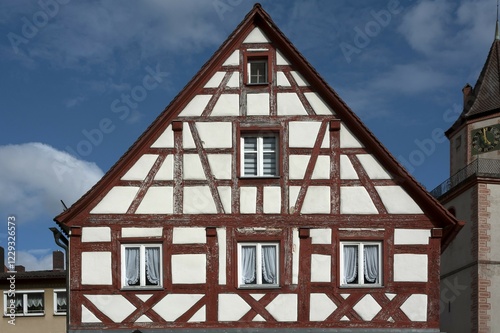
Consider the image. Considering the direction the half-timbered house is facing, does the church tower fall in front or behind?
behind

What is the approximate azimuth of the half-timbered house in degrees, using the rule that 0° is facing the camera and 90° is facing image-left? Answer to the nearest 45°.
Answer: approximately 0°
